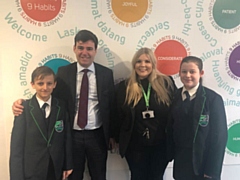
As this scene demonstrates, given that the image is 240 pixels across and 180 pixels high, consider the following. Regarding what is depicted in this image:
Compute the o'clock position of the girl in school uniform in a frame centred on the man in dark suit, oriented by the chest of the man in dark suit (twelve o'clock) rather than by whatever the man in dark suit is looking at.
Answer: The girl in school uniform is roughly at 10 o'clock from the man in dark suit.

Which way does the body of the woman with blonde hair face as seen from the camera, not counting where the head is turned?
toward the camera

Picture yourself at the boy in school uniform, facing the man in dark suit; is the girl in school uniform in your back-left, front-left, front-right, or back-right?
front-right

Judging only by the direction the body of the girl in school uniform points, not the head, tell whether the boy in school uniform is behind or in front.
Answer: in front

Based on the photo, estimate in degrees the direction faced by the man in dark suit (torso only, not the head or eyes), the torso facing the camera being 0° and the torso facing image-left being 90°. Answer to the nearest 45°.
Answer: approximately 0°

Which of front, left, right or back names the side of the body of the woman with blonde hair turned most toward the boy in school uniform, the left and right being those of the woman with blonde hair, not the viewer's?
right

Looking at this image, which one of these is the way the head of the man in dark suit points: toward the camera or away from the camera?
toward the camera

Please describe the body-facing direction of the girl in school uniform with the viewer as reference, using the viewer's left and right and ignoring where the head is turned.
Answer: facing the viewer and to the left of the viewer

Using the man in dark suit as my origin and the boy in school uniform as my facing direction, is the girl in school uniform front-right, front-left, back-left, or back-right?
back-left
